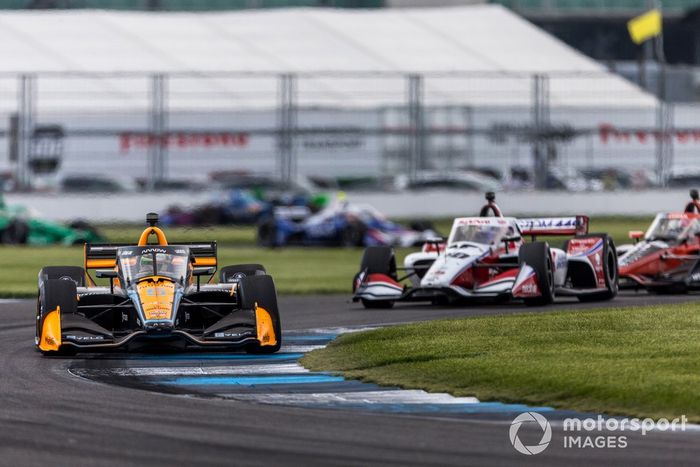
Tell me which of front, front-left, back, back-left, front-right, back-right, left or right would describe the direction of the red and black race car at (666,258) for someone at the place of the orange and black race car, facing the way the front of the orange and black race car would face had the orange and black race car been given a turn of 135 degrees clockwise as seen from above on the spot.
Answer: right

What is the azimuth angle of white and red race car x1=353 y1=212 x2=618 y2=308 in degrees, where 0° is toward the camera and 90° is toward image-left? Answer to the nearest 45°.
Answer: approximately 45°

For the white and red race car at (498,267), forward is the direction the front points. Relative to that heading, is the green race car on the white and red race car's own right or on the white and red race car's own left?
on the white and red race car's own right

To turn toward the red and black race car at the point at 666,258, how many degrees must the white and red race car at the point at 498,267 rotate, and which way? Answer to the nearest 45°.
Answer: approximately 180°

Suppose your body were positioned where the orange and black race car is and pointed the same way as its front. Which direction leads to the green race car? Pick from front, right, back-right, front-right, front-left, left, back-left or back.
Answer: back

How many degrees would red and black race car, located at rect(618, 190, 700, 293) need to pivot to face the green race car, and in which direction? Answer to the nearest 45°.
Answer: approximately 90° to its right

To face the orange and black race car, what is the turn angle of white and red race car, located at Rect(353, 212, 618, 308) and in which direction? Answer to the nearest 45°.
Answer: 0° — it already faces it

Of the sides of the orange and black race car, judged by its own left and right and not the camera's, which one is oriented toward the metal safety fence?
back

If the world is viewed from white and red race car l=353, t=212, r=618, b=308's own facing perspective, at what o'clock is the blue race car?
The blue race car is roughly at 4 o'clock from the white and red race car.
